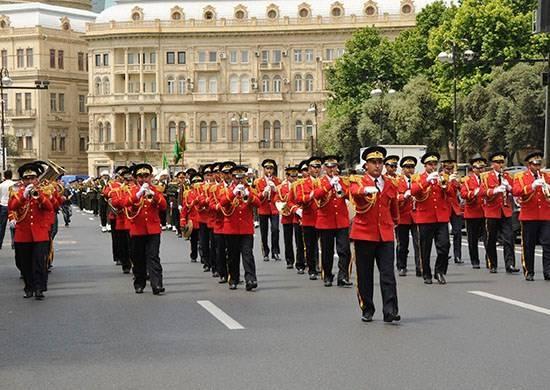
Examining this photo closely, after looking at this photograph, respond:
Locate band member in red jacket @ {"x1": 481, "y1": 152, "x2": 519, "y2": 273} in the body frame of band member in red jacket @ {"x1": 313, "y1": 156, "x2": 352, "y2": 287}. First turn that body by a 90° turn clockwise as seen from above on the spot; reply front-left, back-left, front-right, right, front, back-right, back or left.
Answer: back-right

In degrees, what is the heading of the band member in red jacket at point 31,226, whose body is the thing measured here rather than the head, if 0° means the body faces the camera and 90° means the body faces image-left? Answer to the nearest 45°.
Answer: approximately 0°

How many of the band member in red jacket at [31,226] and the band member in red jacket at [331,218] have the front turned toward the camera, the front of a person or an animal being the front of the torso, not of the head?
2

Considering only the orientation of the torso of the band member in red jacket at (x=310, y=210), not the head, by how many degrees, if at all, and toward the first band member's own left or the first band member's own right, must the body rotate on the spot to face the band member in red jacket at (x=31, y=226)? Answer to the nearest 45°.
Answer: approximately 90° to the first band member's own right

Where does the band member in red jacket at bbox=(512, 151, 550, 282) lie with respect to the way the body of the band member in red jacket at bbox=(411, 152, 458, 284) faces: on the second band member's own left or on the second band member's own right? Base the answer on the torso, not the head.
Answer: on the second band member's own left

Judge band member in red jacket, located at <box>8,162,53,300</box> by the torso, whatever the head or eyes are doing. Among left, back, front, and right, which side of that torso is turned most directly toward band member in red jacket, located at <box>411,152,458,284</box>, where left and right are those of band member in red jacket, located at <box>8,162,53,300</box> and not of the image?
left

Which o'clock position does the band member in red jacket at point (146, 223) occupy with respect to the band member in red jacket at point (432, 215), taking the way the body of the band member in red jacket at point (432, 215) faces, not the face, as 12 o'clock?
the band member in red jacket at point (146, 223) is roughly at 2 o'clock from the band member in red jacket at point (432, 215).

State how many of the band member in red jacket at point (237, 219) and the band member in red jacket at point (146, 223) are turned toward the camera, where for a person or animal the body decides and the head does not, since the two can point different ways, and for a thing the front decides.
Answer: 2
